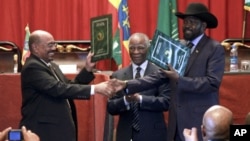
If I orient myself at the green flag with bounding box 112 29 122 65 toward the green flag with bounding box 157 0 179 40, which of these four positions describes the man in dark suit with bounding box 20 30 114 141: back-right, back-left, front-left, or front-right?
back-right

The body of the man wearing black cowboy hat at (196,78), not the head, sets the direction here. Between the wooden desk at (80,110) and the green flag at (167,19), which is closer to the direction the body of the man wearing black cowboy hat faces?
the wooden desk

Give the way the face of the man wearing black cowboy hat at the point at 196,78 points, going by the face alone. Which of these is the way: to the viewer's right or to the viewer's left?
to the viewer's left

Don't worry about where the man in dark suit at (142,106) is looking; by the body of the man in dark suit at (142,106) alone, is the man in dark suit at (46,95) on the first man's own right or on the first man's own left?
on the first man's own right

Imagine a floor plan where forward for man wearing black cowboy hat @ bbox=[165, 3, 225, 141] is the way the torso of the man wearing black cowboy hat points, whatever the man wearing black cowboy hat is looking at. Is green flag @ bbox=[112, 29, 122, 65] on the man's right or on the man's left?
on the man's right

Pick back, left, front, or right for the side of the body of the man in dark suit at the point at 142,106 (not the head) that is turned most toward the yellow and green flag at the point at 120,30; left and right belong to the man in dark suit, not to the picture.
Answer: back
